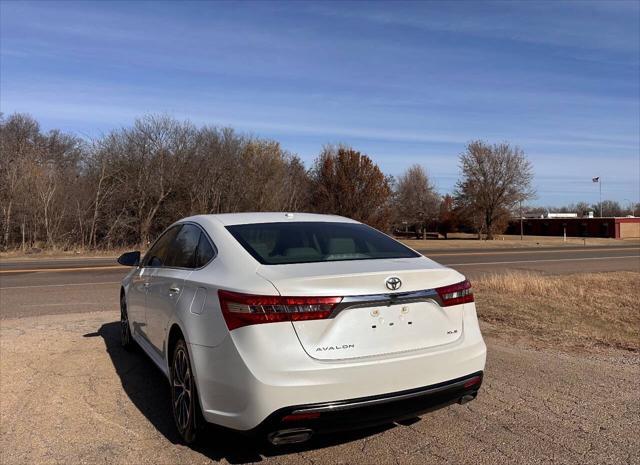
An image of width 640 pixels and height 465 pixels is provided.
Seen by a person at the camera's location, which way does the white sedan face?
facing away from the viewer and to the left of the viewer

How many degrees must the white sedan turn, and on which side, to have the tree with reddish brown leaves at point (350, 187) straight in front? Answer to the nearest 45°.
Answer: approximately 45° to its right
